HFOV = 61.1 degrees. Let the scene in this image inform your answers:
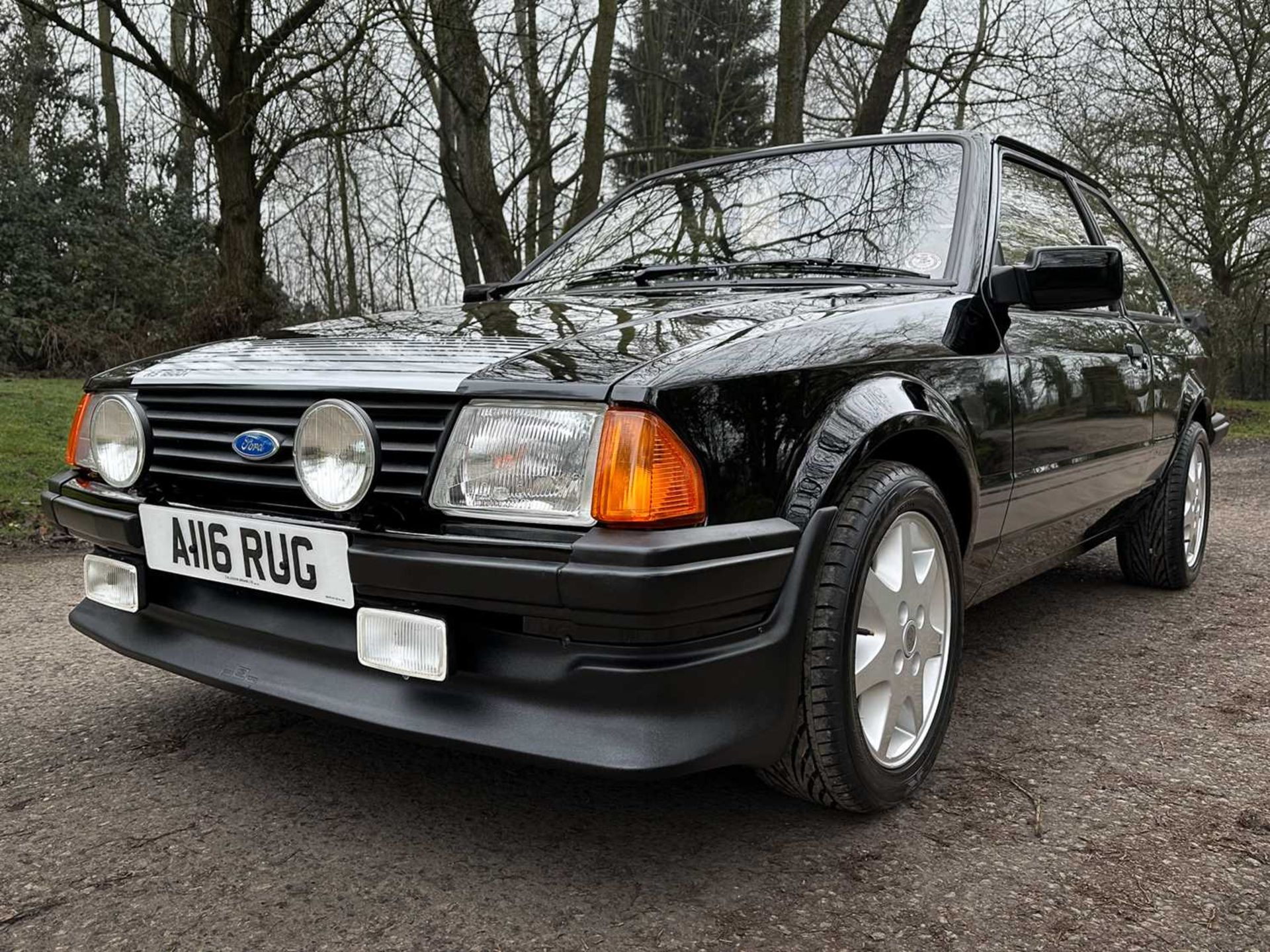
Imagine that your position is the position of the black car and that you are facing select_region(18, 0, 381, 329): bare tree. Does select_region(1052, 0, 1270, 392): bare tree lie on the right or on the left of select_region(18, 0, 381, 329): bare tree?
right

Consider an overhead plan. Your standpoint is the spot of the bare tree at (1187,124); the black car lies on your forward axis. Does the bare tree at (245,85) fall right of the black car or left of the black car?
right

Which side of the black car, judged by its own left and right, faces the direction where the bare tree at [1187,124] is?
back

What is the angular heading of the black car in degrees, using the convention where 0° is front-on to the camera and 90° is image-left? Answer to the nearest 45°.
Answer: approximately 45°

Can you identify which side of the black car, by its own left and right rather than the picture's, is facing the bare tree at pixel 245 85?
right
